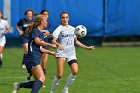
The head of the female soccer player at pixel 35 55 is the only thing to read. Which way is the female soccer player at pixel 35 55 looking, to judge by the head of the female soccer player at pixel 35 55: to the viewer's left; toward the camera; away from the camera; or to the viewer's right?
to the viewer's right

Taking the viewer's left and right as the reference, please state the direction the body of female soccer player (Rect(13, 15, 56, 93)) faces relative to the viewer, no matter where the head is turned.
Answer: facing to the right of the viewer
